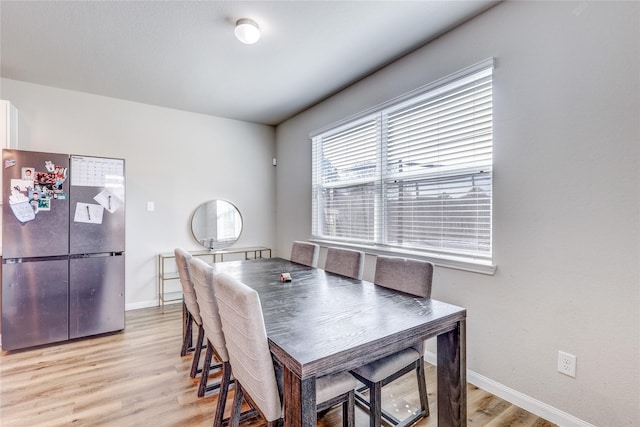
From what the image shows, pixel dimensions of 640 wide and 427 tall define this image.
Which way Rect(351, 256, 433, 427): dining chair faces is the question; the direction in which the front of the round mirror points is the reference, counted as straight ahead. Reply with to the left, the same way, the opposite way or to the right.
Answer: to the right

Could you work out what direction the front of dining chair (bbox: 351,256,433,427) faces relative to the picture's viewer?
facing the viewer and to the left of the viewer

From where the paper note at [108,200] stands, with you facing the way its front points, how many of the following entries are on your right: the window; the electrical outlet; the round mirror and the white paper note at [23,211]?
1

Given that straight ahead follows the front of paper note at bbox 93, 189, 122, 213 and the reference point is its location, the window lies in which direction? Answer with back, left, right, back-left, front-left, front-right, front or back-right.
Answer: front-left

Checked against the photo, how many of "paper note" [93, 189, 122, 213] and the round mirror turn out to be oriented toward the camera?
2

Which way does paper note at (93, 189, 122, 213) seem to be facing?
toward the camera

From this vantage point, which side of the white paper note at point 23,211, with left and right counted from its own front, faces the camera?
front

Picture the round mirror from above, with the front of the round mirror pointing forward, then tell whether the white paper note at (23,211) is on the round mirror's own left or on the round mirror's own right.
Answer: on the round mirror's own right

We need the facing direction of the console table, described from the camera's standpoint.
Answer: facing the viewer

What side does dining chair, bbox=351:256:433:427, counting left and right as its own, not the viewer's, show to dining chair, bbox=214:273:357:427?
front
